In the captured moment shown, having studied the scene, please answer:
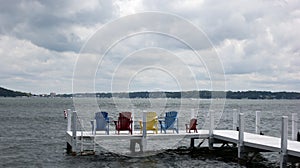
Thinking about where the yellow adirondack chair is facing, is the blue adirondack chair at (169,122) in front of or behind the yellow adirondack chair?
behind

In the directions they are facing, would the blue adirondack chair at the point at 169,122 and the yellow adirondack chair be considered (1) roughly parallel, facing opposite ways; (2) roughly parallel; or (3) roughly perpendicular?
roughly parallel

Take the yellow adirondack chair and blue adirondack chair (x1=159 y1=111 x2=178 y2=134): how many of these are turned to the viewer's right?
0

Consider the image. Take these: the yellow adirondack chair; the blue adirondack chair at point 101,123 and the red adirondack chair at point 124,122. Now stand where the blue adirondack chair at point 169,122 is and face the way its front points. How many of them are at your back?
0

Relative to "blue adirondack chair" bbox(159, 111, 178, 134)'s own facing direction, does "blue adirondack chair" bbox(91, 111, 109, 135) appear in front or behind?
in front
